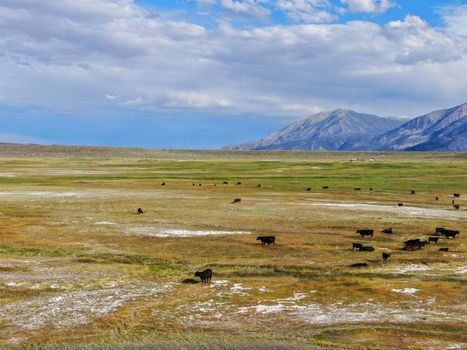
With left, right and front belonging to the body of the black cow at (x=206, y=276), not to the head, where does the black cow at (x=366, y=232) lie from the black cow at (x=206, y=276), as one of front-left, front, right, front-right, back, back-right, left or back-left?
back-right

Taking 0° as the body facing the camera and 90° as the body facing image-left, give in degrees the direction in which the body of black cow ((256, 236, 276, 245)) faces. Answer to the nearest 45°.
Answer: approximately 90°

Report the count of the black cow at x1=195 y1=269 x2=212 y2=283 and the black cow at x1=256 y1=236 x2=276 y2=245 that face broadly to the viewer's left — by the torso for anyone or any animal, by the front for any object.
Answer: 2

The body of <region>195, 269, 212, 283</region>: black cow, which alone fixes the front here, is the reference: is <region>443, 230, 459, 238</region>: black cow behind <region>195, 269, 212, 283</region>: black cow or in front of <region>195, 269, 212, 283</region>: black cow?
behind

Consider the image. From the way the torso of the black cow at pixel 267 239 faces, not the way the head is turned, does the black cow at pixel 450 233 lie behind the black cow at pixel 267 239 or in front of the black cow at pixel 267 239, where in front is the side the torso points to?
behind

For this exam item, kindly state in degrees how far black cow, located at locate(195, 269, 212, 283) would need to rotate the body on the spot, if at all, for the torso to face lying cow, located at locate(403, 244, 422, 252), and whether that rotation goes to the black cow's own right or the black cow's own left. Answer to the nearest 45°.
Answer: approximately 135° to the black cow's own right

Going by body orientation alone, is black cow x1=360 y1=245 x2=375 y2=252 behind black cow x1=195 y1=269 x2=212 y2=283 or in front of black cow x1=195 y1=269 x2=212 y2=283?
behind

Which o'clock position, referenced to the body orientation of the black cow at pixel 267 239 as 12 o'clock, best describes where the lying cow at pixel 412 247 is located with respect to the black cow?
The lying cow is roughly at 6 o'clock from the black cow.

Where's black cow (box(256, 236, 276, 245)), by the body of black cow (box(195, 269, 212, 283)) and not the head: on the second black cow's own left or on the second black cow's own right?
on the second black cow's own right
